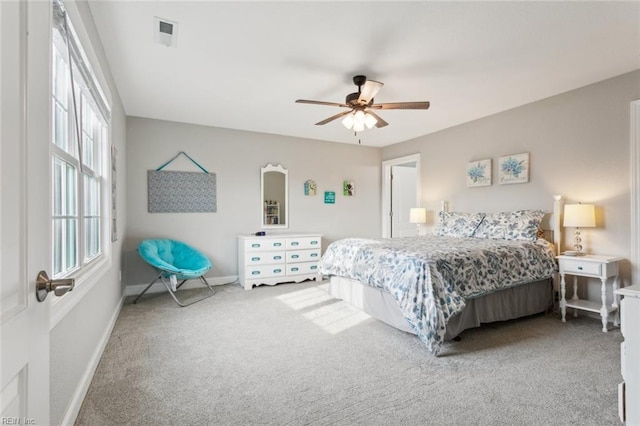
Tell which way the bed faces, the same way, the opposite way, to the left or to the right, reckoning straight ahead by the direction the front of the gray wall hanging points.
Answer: to the right

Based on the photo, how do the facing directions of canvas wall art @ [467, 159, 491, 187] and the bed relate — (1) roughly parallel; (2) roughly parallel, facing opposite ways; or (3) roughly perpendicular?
roughly parallel

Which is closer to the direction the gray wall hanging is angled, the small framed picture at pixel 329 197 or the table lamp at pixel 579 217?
the table lamp

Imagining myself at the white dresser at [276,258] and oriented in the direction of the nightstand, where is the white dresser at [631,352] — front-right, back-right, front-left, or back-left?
front-right

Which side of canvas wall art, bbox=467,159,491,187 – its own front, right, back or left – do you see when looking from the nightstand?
left

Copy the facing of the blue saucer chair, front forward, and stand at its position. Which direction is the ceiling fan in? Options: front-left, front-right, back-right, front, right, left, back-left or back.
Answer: front

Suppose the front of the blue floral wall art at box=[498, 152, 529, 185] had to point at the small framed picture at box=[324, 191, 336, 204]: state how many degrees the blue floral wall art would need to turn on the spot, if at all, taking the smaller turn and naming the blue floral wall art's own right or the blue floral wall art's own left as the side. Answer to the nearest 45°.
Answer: approximately 45° to the blue floral wall art's own right

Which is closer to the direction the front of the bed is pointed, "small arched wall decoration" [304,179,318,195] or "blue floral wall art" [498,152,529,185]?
the small arched wall decoration

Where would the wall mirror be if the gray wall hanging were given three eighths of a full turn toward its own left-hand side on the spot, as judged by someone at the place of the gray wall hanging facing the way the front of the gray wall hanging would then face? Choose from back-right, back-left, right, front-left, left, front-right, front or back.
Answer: front-right

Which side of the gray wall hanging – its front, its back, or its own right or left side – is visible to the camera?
front

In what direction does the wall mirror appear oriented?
toward the camera

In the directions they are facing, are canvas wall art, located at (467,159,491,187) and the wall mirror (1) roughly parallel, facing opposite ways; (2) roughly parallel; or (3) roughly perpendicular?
roughly perpendicular

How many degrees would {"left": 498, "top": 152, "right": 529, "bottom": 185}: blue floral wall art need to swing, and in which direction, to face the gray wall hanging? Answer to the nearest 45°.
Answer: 0° — it already faces it

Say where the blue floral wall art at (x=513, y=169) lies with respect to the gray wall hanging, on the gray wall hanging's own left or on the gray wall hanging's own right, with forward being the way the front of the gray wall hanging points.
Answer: on the gray wall hanging's own left

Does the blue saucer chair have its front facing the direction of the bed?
yes
